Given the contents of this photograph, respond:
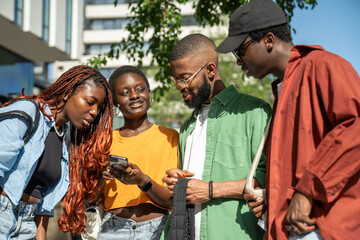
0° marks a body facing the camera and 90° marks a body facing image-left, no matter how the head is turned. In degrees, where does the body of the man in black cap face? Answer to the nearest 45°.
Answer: approximately 90°

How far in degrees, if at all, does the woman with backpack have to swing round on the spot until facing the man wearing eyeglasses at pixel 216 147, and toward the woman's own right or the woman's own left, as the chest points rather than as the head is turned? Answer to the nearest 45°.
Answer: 0° — they already face them

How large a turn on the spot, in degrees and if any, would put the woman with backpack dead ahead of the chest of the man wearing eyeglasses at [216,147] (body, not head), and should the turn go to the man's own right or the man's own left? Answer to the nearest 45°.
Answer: approximately 45° to the man's own right

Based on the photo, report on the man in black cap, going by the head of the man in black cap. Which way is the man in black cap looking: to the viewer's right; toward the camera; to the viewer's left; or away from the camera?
to the viewer's left

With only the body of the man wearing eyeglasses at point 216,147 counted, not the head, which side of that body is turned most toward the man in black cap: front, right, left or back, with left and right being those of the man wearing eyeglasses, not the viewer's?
left

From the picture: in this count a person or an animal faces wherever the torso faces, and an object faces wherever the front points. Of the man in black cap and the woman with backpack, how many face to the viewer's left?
1

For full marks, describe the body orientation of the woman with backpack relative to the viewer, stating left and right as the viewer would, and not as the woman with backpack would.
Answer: facing the viewer and to the right of the viewer

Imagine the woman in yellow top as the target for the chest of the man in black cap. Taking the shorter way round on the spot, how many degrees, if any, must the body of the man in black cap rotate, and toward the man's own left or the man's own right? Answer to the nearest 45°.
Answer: approximately 45° to the man's own right
